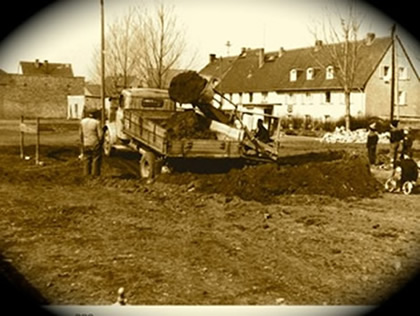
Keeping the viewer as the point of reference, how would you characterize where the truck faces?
facing away from the viewer and to the left of the viewer

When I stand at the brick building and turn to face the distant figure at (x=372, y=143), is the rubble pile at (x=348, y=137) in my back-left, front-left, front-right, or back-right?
front-left

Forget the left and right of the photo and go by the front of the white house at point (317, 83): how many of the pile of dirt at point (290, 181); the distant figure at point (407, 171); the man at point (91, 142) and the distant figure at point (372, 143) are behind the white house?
0

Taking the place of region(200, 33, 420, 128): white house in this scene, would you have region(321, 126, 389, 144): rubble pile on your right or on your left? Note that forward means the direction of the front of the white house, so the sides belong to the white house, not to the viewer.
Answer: on your left

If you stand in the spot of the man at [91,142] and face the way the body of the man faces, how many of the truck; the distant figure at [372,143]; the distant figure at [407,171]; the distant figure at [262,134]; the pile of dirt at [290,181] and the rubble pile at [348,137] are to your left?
0

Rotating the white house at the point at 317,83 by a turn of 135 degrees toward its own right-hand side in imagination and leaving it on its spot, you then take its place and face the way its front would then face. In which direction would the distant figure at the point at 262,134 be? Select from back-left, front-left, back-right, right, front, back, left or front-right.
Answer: back

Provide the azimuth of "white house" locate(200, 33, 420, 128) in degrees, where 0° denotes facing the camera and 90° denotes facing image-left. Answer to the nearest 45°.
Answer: approximately 45°
